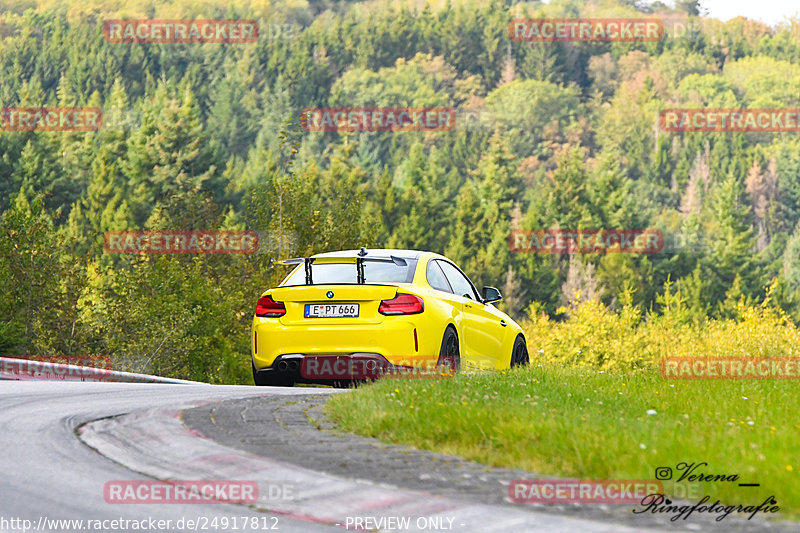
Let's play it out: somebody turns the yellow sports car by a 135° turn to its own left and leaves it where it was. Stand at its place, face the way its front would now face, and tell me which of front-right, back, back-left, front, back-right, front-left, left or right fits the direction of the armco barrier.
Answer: front-right
